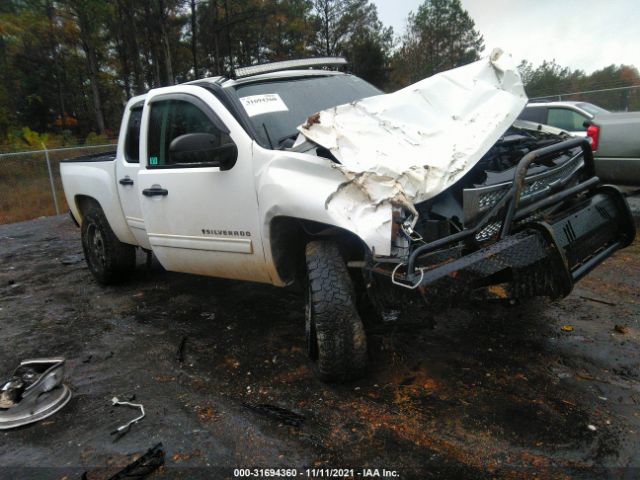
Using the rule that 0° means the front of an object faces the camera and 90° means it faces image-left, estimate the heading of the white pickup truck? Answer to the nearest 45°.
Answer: approximately 315°

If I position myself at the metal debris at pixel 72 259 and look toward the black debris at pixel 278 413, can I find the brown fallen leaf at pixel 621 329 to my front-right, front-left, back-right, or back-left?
front-left

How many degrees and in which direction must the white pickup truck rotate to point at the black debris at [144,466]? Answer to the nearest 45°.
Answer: approximately 90° to its right

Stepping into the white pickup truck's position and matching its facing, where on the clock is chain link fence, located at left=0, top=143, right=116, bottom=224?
The chain link fence is roughly at 6 o'clock from the white pickup truck.

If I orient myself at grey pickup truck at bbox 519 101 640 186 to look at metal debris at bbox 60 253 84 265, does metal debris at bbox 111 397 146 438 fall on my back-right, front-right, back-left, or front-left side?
front-left

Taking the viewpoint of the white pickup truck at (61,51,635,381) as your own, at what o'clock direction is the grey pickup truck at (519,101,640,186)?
The grey pickup truck is roughly at 9 o'clock from the white pickup truck.
